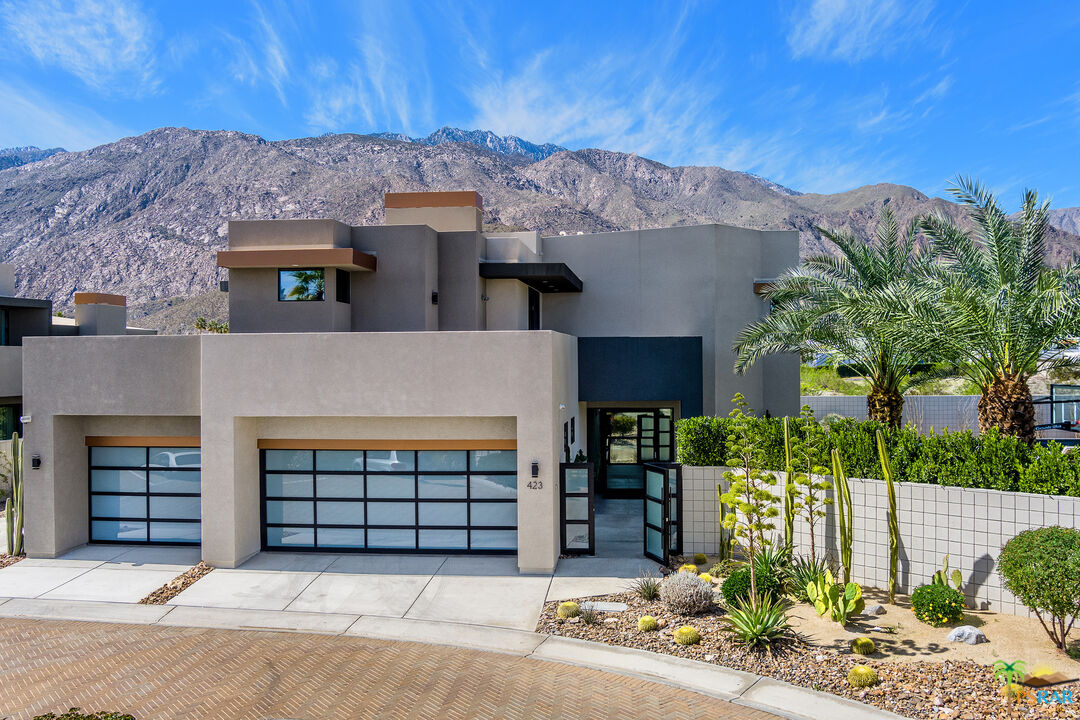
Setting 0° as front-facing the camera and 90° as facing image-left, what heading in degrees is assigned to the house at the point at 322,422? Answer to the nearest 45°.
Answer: approximately 0°

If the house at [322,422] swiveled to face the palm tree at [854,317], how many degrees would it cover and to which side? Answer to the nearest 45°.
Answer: approximately 90° to its left

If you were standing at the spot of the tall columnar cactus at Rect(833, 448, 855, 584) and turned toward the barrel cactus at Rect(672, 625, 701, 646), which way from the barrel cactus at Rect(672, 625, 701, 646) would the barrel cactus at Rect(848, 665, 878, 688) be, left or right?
left

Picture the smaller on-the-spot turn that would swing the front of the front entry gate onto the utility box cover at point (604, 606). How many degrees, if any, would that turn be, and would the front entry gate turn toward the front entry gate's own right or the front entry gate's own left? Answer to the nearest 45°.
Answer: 0° — it already faces it

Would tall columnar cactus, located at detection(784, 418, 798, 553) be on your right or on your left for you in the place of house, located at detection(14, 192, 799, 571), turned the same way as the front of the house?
on your left

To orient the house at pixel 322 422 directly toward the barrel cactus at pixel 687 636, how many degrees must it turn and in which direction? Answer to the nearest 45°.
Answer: approximately 45° to its left

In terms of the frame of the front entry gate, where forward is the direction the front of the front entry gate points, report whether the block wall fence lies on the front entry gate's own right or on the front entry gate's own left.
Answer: on the front entry gate's own left

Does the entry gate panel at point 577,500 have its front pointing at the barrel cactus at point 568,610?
yes

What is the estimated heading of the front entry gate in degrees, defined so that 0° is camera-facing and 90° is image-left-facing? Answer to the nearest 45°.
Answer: approximately 0°

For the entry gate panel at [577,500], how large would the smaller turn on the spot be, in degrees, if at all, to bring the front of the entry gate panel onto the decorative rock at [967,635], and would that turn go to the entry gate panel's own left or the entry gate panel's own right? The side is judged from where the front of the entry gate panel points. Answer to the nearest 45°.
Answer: approximately 45° to the entry gate panel's own left
